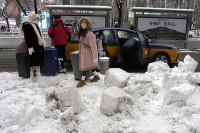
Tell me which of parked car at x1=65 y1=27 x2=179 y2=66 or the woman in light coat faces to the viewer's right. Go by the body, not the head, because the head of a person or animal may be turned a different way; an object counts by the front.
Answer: the parked car

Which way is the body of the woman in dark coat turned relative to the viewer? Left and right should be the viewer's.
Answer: facing the viewer and to the right of the viewer

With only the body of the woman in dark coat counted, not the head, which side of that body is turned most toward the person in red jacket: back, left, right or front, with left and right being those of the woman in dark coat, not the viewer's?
left

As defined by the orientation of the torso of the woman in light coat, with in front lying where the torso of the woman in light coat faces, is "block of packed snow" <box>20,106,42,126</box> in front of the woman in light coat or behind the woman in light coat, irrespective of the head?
in front

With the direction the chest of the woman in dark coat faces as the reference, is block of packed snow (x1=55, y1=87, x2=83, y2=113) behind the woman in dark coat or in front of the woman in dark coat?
in front

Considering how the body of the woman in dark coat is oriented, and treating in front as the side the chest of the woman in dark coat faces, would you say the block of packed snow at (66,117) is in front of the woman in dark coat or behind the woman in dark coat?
in front

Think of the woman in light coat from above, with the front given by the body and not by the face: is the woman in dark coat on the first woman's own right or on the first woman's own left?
on the first woman's own right

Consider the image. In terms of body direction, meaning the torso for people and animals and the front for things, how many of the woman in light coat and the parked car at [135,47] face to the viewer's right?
1

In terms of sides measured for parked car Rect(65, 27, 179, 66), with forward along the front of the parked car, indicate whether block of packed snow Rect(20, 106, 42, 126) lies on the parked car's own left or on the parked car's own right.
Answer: on the parked car's own right

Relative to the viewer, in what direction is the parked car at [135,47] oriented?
to the viewer's right

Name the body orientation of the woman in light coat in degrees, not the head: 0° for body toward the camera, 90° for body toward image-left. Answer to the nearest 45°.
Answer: approximately 45°

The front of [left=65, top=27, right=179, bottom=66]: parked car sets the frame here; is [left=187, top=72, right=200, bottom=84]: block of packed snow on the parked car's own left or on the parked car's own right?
on the parked car's own right

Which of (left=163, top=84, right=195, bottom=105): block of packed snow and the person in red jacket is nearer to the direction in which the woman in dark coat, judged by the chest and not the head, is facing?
the block of packed snow
